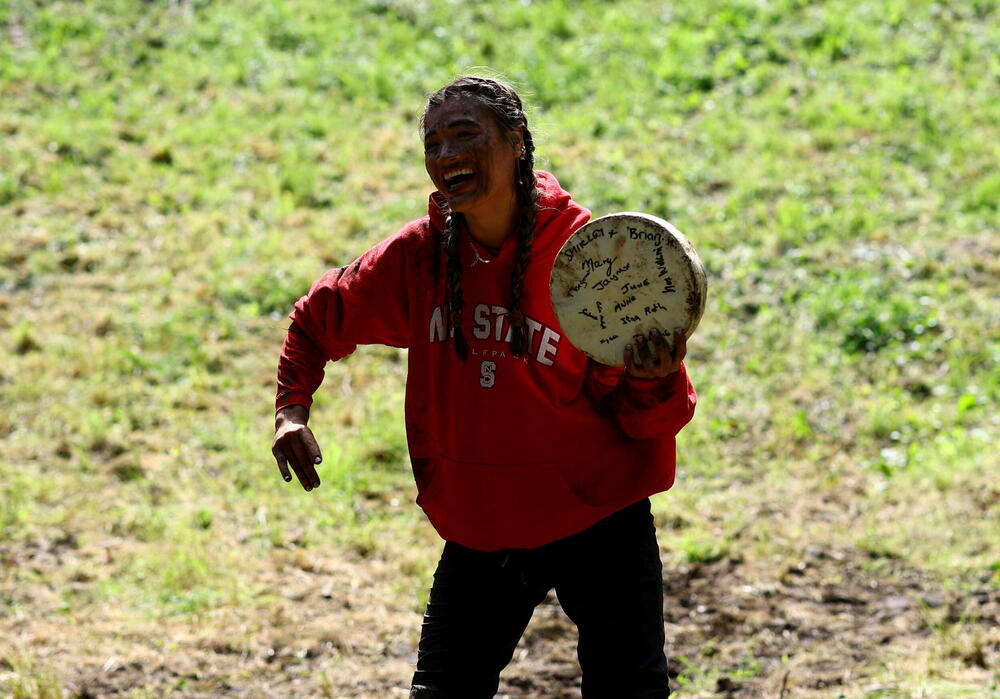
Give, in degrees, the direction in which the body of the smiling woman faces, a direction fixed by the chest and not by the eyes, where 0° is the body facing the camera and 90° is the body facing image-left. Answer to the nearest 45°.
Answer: approximately 0°

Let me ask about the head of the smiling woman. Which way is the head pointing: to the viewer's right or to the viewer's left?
to the viewer's left
